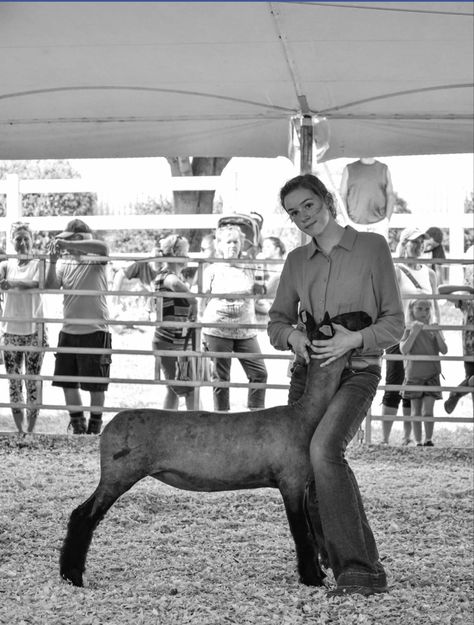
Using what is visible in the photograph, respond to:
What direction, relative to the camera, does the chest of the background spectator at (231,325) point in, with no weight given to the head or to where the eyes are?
toward the camera

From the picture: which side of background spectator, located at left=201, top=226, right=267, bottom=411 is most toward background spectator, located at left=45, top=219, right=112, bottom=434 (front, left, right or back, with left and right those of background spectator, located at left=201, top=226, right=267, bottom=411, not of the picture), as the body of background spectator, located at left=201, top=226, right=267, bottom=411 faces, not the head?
right

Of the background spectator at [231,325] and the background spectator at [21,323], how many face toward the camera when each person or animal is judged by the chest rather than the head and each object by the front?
2

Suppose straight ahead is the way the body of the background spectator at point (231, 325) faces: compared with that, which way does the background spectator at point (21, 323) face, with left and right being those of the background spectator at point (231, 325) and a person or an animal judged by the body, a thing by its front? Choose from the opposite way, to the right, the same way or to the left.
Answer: the same way

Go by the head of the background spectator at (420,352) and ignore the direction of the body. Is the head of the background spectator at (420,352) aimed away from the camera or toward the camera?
toward the camera

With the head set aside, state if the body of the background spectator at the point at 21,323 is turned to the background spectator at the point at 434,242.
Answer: no

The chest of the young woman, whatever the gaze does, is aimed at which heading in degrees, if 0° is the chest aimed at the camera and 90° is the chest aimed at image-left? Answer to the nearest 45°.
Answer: approximately 45°

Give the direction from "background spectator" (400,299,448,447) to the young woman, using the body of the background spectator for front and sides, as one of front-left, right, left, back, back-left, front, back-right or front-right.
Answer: front

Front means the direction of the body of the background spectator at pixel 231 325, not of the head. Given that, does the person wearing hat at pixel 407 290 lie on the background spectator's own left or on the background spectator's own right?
on the background spectator's own left

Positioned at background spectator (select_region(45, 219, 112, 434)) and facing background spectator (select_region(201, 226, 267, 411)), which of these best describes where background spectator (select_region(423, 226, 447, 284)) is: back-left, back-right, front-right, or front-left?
front-left

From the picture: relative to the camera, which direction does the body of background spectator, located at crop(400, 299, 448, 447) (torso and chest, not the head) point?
toward the camera

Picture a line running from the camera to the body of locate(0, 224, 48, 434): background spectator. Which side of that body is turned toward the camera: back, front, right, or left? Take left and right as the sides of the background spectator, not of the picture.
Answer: front

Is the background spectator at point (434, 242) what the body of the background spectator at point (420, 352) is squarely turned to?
no

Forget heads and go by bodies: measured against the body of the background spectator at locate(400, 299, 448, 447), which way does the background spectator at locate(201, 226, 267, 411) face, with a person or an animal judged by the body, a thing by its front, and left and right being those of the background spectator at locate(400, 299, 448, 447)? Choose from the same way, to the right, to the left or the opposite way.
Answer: the same way

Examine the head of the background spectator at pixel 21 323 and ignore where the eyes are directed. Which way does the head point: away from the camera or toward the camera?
toward the camera
